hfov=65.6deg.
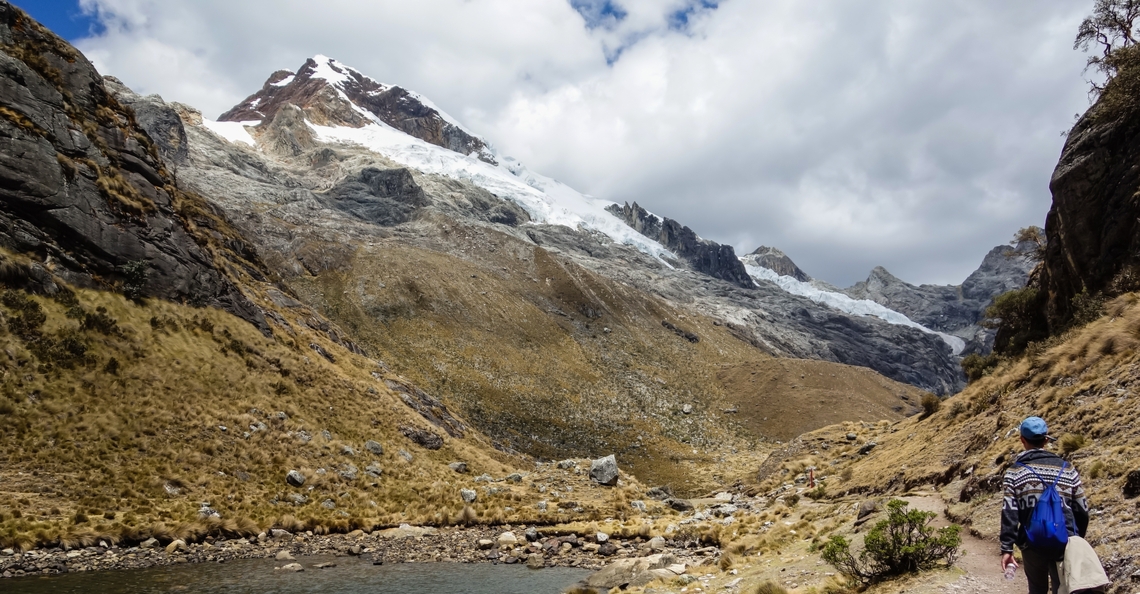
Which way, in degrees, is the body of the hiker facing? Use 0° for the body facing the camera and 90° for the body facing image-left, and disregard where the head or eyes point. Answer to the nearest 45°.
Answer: approximately 180°

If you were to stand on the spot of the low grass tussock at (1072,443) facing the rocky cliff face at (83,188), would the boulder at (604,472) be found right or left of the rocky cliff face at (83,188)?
right

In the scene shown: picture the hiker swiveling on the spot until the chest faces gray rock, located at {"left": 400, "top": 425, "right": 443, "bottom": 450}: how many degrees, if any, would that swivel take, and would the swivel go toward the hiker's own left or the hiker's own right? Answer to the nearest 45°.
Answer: approximately 45° to the hiker's own left

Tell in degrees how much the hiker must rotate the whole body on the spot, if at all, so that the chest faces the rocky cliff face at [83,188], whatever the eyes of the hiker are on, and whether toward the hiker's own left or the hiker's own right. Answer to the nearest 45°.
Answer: approximately 90° to the hiker's own left

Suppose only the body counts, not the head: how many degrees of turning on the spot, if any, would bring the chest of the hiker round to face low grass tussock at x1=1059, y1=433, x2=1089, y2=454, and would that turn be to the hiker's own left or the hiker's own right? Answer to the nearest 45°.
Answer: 0° — they already face it

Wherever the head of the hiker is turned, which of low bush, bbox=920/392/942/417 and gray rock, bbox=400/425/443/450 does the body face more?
the low bush
